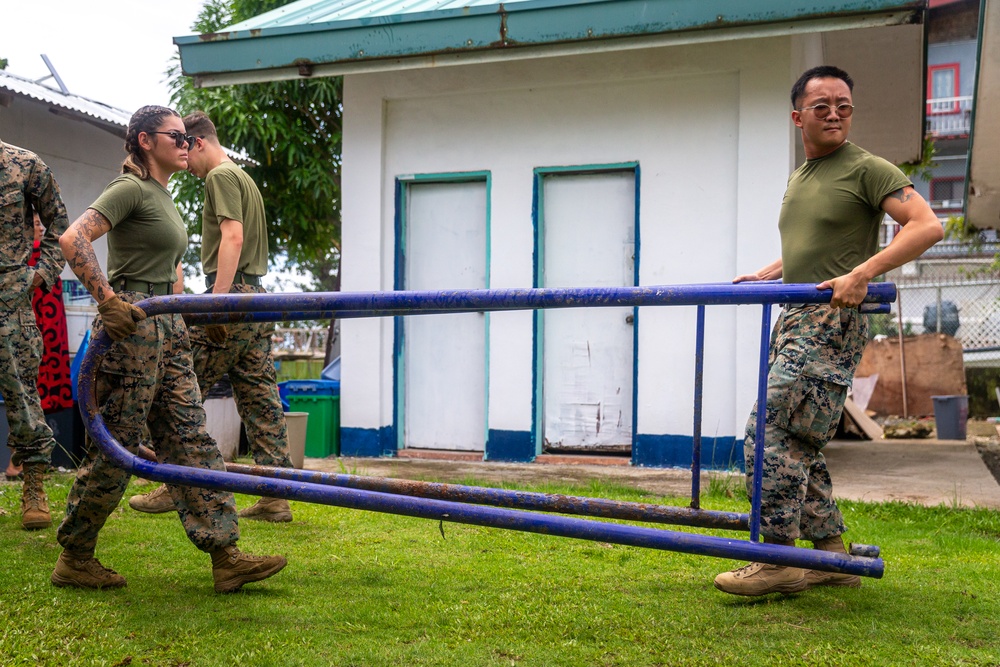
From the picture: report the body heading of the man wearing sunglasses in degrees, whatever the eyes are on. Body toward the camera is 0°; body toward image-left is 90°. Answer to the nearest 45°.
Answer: approximately 45°

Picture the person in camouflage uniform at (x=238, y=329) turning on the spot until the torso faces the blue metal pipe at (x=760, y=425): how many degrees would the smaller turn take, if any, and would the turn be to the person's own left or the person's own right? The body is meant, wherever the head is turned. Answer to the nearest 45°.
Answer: approximately 135° to the person's own left

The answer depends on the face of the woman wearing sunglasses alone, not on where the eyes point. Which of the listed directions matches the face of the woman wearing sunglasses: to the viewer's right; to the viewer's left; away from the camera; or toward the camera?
to the viewer's right

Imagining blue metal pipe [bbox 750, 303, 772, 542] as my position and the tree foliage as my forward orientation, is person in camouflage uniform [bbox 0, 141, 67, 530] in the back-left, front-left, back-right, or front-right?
front-left

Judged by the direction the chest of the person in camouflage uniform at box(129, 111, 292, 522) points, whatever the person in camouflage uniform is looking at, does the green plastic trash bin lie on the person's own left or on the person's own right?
on the person's own right

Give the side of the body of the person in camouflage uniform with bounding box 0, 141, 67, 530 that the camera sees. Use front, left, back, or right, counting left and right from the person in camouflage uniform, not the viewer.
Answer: front

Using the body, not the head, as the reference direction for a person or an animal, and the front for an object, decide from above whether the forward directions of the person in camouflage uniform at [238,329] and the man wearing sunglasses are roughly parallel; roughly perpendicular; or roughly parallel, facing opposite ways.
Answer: roughly parallel

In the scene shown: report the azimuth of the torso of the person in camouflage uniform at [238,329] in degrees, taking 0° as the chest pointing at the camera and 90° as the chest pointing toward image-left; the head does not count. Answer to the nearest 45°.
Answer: approximately 90°

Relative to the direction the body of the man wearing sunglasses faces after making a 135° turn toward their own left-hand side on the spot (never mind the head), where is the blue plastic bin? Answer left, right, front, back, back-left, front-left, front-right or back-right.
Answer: back-left
